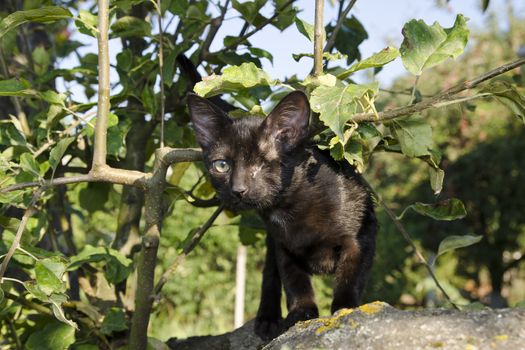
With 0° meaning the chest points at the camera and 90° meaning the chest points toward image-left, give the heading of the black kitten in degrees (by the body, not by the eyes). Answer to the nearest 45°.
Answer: approximately 45°

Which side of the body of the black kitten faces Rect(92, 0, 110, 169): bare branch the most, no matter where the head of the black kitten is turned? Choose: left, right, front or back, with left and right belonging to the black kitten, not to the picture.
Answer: right

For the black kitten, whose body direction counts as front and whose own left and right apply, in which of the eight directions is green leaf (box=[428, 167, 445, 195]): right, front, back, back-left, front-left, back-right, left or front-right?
left

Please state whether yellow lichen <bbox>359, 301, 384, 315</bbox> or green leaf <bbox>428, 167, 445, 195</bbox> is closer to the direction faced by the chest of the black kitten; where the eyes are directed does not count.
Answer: the yellow lichen

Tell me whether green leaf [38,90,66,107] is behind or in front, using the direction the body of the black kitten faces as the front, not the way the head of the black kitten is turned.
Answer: in front

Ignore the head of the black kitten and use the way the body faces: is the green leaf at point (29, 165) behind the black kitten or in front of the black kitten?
in front

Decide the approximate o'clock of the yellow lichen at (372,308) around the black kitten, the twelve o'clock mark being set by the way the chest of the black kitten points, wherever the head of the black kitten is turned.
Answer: The yellow lichen is roughly at 10 o'clock from the black kitten.
